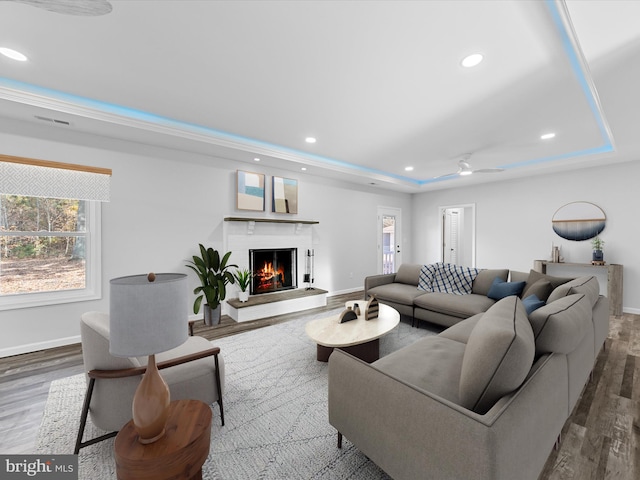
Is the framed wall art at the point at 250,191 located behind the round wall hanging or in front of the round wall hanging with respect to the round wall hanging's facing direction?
in front

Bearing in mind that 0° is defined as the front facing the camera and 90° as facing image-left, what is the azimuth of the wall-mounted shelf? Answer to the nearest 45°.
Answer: approximately 315°

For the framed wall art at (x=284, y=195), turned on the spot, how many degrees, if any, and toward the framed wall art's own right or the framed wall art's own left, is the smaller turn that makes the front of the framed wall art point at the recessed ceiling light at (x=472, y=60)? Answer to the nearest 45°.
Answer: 0° — it already faces it

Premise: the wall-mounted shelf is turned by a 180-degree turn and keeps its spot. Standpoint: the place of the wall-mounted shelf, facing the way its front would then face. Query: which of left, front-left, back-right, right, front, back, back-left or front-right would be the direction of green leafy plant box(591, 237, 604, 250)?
back-right

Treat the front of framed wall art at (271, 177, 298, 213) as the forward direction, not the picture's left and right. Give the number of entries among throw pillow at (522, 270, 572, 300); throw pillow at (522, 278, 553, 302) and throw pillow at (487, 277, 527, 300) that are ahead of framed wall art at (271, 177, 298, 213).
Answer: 3

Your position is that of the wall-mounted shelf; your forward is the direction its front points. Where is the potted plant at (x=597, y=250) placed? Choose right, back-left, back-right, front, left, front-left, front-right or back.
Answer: front-left

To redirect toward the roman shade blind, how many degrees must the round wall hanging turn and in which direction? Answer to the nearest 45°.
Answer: approximately 45° to its right

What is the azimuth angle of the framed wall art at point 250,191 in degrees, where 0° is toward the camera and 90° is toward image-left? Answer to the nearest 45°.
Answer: approximately 315°

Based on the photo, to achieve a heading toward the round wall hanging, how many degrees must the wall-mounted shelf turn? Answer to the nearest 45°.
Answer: approximately 45° to its left
